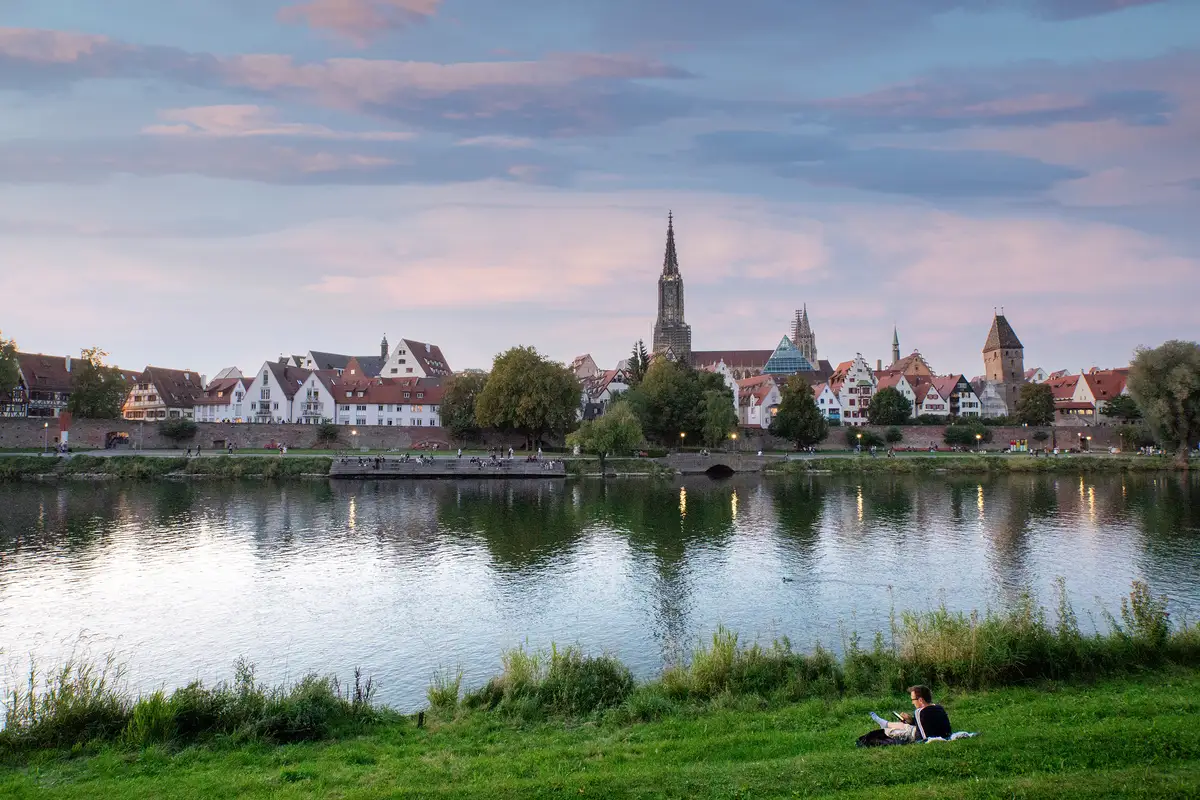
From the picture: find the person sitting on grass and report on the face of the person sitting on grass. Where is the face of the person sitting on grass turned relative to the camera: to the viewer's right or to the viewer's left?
to the viewer's left

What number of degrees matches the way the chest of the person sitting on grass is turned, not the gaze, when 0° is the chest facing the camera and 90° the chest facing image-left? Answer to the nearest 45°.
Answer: approximately 90°
